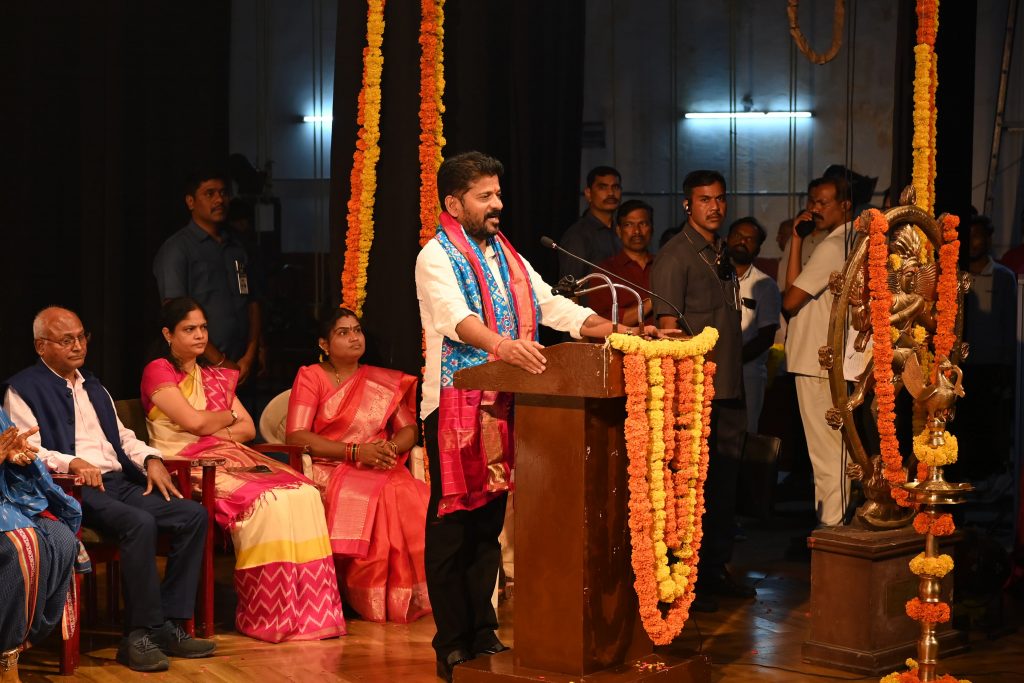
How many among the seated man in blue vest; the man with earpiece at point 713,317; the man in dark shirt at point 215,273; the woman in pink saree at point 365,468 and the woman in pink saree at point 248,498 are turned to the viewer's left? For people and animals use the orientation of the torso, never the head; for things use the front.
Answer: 0

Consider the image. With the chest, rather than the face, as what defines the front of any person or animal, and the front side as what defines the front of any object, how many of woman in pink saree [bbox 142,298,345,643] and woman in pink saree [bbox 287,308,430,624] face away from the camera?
0

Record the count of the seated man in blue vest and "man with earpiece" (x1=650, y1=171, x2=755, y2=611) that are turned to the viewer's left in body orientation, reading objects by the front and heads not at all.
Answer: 0

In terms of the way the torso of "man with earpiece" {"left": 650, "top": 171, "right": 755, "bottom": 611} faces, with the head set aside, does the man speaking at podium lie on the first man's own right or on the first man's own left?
on the first man's own right

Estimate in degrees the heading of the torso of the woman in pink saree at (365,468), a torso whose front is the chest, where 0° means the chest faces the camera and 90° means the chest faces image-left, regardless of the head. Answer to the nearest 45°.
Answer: approximately 315°

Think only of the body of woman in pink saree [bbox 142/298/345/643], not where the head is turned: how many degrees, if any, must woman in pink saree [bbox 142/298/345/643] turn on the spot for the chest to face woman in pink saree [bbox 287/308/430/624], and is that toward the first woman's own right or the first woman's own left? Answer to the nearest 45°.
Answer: approximately 90° to the first woman's own left

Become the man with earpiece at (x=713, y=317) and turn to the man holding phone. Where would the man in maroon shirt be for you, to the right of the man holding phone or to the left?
left

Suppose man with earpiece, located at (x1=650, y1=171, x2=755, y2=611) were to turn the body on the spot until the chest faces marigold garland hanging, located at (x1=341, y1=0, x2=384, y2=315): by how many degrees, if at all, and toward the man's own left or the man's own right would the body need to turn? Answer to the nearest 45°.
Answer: approximately 135° to the man's own right

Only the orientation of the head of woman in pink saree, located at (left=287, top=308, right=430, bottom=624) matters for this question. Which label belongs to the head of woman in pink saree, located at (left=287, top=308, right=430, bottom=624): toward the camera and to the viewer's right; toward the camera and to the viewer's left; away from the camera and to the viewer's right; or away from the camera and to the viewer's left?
toward the camera and to the viewer's right

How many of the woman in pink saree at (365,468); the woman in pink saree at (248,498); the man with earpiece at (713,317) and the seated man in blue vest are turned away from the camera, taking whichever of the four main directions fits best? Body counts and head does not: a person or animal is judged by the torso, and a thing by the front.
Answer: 0

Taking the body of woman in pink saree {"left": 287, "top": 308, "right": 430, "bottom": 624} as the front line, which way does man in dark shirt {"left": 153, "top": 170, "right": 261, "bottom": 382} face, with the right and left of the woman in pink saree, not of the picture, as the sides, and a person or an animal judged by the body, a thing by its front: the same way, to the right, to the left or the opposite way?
the same way

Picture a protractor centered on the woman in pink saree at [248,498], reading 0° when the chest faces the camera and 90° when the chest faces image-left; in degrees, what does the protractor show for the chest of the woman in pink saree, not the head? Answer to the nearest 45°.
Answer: approximately 315°

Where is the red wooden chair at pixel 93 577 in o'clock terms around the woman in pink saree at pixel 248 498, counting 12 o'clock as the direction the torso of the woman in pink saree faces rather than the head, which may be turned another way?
The red wooden chair is roughly at 4 o'clock from the woman in pink saree.

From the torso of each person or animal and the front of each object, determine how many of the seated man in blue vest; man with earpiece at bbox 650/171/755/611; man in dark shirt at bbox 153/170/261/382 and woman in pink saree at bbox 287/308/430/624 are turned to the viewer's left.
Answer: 0

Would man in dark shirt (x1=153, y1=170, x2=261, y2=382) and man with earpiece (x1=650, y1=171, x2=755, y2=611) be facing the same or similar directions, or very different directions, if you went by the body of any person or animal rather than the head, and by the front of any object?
same or similar directions
